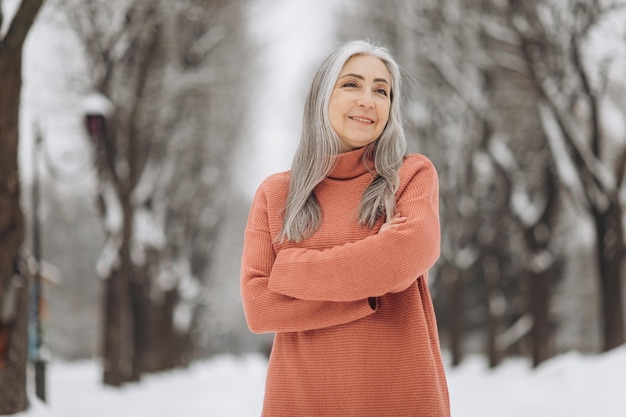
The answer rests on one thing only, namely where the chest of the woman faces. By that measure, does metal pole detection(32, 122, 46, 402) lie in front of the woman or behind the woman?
behind

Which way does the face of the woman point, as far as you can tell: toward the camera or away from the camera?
toward the camera

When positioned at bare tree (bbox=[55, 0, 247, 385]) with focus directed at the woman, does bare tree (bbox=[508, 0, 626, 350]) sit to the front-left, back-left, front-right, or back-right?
front-left

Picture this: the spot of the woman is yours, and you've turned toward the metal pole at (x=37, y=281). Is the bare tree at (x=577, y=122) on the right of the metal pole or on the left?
right

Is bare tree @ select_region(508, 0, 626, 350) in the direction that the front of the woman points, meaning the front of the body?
no

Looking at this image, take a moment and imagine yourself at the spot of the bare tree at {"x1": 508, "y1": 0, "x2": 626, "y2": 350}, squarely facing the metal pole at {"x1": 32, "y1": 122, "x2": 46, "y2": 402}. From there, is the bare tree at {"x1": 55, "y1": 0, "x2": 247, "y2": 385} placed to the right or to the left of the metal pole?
right

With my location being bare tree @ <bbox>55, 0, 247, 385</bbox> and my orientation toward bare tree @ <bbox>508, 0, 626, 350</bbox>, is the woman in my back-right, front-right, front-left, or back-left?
front-right

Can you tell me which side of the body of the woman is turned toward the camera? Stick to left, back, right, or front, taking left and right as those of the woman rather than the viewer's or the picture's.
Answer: front

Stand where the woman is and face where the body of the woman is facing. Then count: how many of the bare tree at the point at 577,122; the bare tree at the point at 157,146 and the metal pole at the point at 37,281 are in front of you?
0

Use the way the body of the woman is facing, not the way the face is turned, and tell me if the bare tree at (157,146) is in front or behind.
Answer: behind
